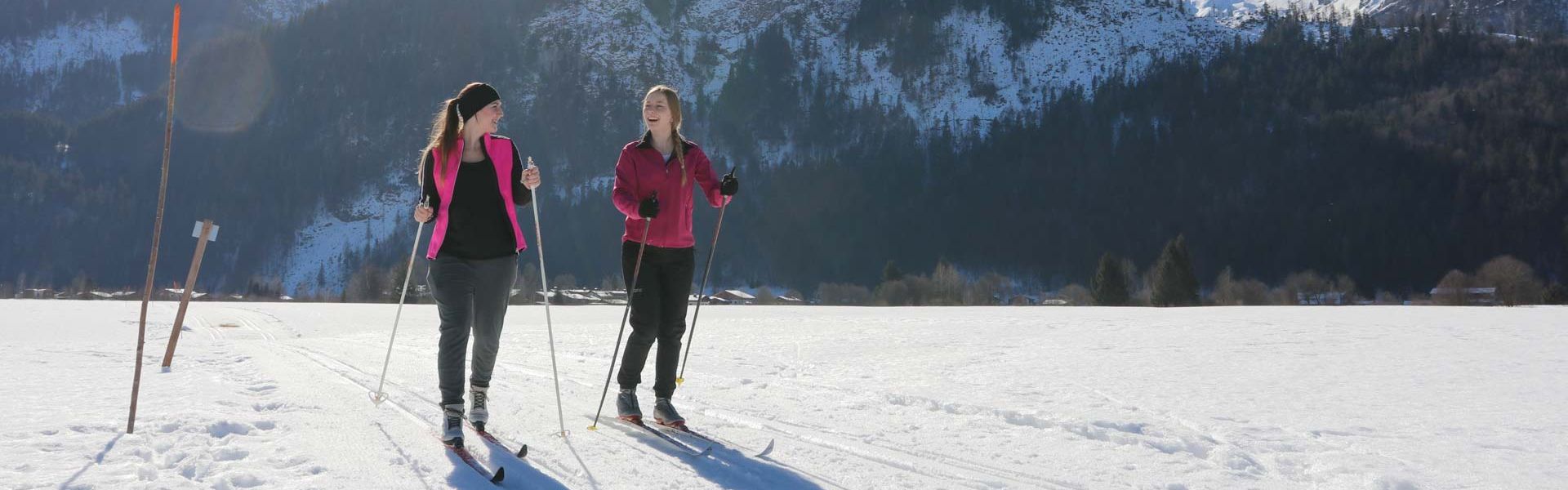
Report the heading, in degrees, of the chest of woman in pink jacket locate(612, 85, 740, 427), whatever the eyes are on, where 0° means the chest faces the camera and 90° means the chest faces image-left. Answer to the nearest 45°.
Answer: approximately 0°

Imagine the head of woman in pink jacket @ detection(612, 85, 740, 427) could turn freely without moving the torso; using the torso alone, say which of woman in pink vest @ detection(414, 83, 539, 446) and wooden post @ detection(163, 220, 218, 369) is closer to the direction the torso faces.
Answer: the woman in pink vest

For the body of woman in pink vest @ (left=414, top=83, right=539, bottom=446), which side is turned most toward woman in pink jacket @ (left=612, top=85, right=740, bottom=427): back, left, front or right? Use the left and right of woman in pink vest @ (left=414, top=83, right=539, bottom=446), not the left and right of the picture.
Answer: left

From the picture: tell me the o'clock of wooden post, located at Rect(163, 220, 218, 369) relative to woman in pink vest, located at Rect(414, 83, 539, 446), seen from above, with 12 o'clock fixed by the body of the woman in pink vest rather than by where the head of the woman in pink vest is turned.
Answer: The wooden post is roughly at 5 o'clock from the woman in pink vest.

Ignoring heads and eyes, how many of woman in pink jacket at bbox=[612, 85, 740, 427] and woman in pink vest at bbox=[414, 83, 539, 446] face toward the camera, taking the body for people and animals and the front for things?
2

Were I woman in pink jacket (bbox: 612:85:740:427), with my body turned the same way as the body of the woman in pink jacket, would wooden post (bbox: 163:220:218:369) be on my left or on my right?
on my right

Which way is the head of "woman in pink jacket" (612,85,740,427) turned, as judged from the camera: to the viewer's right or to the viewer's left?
to the viewer's left
